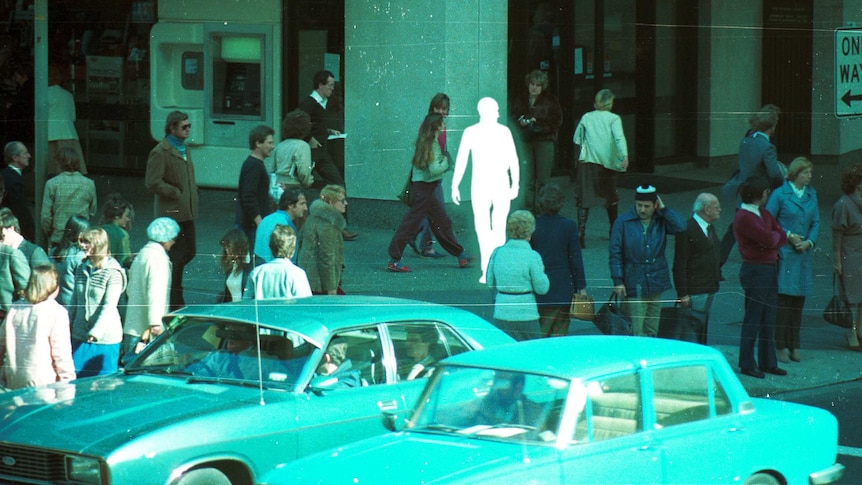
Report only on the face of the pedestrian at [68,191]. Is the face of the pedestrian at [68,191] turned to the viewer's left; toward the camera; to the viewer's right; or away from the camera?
away from the camera

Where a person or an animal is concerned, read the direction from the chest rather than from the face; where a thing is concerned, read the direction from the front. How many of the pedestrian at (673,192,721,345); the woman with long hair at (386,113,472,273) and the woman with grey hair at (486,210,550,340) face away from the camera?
1

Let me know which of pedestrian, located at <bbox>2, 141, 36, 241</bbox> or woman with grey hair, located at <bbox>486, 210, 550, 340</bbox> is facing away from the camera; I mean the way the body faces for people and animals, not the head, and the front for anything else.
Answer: the woman with grey hair

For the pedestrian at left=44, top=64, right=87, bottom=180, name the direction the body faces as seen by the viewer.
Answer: away from the camera

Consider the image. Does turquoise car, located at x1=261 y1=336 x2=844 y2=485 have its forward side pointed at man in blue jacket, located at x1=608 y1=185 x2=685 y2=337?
no

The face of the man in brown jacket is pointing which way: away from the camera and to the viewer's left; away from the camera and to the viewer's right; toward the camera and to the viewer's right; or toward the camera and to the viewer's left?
toward the camera and to the viewer's right

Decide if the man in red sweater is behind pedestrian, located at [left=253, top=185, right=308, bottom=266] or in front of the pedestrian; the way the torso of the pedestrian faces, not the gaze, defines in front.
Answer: in front

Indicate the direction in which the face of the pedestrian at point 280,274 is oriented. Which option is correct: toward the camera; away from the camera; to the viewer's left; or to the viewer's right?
away from the camera

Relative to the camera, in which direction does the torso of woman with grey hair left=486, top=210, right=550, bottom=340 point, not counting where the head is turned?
away from the camera

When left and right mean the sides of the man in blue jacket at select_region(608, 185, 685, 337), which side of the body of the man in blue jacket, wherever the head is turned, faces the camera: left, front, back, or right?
front
